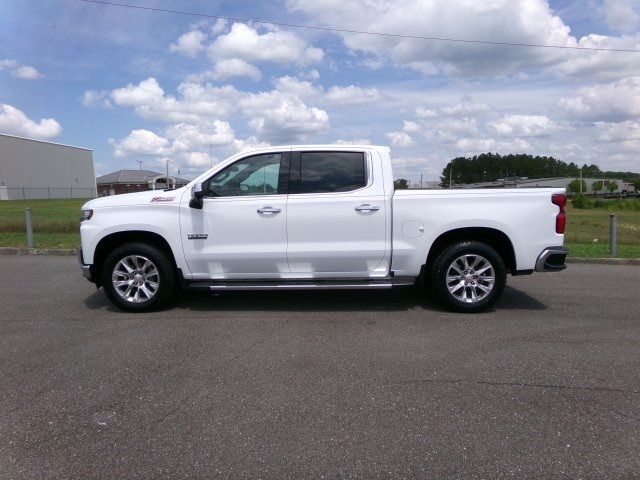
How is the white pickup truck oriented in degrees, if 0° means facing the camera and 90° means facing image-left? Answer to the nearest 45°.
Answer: approximately 90°
